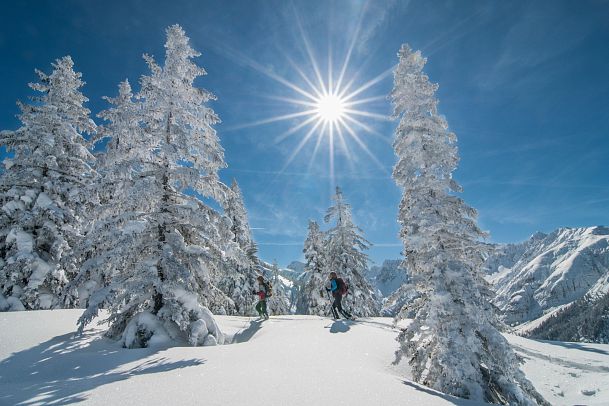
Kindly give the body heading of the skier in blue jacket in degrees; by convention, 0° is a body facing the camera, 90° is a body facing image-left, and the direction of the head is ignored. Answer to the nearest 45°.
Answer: approximately 90°

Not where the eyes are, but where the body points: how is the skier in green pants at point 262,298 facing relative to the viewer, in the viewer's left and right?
facing to the left of the viewer

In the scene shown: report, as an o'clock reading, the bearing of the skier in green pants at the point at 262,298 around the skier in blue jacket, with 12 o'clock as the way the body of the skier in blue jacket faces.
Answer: The skier in green pants is roughly at 12 o'clock from the skier in blue jacket.

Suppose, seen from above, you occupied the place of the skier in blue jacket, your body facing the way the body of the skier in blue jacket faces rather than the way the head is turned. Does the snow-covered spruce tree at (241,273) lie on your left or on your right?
on your right

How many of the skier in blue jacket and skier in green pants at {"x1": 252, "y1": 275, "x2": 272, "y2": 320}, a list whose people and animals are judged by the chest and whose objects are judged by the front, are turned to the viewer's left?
2

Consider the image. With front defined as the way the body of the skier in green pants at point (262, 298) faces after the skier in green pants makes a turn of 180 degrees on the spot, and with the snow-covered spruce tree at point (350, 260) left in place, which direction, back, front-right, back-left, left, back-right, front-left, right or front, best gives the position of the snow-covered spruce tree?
front-left

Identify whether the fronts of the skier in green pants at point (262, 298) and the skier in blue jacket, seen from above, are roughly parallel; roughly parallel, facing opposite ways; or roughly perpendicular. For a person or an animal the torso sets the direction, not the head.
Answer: roughly parallel

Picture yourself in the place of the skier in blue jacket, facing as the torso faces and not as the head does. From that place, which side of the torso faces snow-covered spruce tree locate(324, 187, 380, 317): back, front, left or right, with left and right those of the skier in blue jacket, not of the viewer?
right

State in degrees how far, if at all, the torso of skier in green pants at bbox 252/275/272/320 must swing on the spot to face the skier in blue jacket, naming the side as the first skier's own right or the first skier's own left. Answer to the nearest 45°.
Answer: approximately 180°

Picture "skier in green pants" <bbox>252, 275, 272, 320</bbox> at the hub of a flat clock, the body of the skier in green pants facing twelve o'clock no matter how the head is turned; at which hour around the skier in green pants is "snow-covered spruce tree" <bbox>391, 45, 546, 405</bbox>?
The snow-covered spruce tree is roughly at 8 o'clock from the skier in green pants.

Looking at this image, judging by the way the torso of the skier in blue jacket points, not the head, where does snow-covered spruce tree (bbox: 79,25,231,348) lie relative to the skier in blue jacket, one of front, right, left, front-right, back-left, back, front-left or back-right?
front-left

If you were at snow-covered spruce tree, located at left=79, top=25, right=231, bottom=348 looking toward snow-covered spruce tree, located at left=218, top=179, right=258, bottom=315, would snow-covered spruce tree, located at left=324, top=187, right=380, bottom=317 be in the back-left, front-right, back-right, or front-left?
front-right
